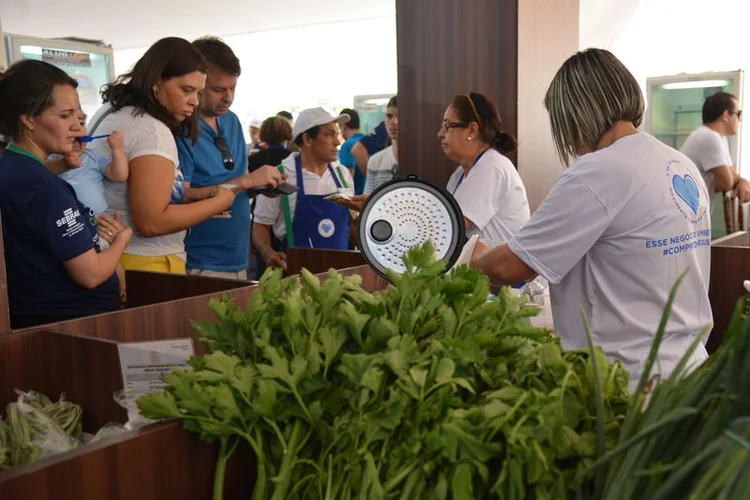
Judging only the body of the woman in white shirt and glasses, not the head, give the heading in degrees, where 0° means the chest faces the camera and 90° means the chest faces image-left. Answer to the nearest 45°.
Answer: approximately 90°

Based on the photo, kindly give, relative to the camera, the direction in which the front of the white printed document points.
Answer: facing the viewer

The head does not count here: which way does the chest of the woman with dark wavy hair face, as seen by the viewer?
to the viewer's right

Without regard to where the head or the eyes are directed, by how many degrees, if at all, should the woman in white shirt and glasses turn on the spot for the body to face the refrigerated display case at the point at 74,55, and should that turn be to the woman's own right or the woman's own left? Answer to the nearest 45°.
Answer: approximately 45° to the woman's own right

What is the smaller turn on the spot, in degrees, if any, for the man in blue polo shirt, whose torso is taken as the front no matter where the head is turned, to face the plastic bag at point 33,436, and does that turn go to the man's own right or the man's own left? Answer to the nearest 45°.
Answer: approximately 45° to the man's own right

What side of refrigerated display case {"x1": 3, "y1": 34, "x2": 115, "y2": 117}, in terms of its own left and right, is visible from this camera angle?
front

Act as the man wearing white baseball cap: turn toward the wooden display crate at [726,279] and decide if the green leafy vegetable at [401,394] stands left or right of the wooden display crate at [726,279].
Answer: right

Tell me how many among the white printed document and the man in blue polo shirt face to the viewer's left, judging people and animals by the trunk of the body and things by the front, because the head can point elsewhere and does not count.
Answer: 0

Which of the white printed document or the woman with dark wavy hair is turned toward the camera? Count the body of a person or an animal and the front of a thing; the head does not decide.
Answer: the white printed document

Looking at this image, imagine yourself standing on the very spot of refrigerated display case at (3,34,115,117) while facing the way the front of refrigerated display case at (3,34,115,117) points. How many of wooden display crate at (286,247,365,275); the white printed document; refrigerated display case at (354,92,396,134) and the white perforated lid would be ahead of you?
3

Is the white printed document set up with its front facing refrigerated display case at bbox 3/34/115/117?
no

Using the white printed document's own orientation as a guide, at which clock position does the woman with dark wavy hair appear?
The woman with dark wavy hair is roughly at 6 o'clock from the white printed document.

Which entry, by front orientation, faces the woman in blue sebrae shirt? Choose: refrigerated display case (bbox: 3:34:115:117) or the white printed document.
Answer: the refrigerated display case

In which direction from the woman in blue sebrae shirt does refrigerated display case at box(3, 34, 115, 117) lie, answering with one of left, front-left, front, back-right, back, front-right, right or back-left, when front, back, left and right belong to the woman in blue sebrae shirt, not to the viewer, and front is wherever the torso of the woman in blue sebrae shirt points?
left

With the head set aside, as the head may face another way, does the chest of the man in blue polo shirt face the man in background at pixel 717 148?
no

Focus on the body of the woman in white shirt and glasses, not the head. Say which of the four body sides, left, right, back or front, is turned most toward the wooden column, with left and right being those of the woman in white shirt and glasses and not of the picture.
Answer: right
